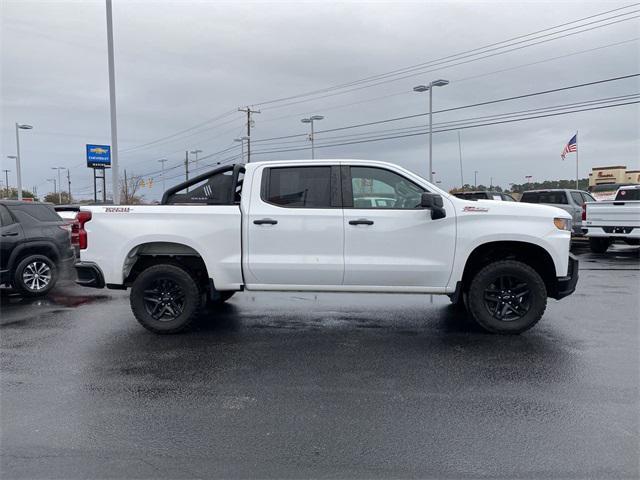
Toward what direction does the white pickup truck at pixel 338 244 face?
to the viewer's right

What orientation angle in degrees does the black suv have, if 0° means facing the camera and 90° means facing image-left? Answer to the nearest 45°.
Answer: approximately 90°

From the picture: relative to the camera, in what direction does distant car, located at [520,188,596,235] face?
facing away from the viewer and to the left of the viewer

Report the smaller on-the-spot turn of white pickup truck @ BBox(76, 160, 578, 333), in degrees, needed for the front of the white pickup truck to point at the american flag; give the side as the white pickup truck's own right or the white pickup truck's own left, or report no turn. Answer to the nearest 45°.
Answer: approximately 45° to the white pickup truck's own left

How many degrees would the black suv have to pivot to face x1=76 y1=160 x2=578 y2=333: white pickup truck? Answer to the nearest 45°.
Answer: approximately 135° to its left

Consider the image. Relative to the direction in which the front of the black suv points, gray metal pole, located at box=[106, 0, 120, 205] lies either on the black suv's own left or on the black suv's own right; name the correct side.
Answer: on the black suv's own right

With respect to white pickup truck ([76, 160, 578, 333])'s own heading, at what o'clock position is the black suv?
The black suv is roughly at 7 o'clock from the white pickup truck.

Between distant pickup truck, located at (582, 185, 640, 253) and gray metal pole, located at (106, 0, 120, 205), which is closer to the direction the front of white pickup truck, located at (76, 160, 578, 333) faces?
the distant pickup truck

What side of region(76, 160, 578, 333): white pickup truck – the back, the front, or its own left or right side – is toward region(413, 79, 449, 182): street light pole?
left

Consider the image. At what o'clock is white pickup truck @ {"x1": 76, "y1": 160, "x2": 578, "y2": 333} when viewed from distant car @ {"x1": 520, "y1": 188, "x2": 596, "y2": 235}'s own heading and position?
The white pickup truck is roughly at 8 o'clock from the distant car.

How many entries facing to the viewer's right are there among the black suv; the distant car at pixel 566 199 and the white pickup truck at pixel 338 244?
1

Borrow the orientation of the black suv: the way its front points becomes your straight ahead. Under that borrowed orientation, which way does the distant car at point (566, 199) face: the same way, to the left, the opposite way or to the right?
to the right
